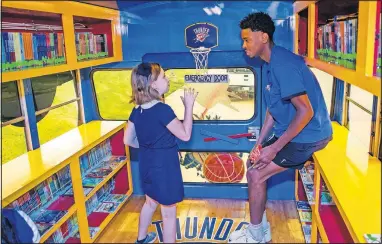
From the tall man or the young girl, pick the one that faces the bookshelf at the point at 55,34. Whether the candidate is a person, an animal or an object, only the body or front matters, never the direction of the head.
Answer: the tall man

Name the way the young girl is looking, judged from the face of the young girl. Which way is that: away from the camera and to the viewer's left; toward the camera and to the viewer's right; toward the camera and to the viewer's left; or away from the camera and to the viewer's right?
away from the camera and to the viewer's right

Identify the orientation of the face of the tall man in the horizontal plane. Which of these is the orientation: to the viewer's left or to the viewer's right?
to the viewer's left

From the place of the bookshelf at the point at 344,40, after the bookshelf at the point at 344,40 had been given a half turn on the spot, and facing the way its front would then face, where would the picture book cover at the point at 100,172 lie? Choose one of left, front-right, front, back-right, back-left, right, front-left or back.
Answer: back-left

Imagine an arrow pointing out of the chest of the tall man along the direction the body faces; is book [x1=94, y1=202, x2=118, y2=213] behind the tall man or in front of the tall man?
in front

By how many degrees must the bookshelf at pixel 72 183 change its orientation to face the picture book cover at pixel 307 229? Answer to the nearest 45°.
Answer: approximately 45° to its left

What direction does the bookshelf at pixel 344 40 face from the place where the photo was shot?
facing the viewer and to the left of the viewer

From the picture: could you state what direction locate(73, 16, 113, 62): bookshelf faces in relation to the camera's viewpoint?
facing the viewer and to the right of the viewer

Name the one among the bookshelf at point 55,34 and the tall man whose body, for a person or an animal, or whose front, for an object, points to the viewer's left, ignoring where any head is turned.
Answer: the tall man

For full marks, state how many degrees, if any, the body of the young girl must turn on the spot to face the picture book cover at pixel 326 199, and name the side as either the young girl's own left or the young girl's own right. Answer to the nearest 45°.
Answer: approximately 45° to the young girl's own right

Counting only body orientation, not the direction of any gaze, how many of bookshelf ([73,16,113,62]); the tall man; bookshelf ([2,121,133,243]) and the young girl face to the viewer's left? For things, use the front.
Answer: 1

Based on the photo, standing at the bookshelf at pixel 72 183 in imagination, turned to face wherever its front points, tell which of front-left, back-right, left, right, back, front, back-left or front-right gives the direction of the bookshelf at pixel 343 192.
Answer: front

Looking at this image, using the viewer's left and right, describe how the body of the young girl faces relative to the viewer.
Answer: facing away from the viewer and to the right of the viewer

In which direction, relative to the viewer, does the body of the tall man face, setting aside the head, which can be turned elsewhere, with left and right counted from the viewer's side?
facing to the left of the viewer
